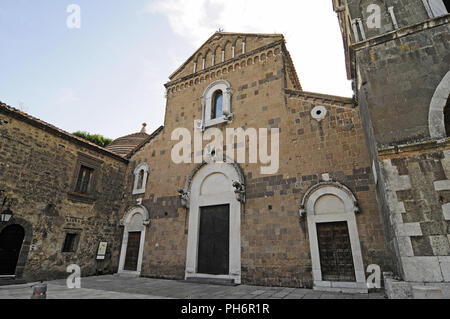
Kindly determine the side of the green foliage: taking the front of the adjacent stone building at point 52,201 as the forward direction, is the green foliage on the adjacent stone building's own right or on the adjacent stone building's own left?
on the adjacent stone building's own left

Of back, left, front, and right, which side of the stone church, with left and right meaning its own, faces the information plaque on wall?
right

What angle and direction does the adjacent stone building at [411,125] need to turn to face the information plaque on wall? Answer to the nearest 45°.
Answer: approximately 45° to its right

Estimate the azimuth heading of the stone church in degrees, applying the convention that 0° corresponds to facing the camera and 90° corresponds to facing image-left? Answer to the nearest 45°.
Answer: approximately 45°

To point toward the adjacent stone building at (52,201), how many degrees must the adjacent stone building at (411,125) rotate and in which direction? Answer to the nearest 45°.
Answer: approximately 45° to its right

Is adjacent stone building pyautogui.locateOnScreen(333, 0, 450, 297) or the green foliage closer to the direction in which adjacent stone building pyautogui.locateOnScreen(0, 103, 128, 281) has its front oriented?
the adjacent stone building

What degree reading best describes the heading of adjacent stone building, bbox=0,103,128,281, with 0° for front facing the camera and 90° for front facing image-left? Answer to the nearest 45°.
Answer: approximately 315°
